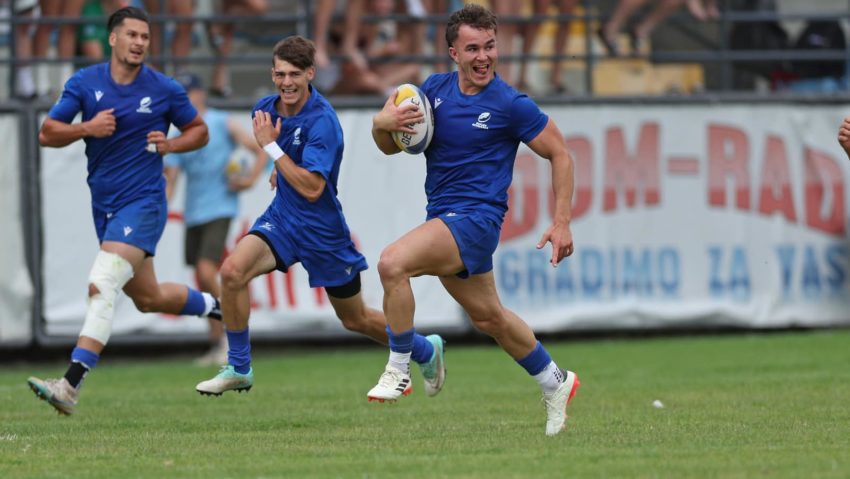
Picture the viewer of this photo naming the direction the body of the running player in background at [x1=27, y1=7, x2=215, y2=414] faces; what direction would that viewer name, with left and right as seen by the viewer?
facing the viewer and to the left of the viewer

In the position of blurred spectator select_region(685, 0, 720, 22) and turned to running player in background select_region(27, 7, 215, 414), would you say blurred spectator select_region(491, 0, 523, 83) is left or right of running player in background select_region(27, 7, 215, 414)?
right

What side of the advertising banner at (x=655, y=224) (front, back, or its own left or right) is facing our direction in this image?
front

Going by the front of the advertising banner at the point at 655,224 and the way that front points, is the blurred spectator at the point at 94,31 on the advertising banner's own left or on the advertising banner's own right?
on the advertising banner's own right

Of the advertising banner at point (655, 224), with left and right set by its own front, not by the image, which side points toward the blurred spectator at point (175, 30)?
right

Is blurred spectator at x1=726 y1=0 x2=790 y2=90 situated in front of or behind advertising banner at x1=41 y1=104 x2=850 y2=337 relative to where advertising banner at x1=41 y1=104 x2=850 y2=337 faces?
behind

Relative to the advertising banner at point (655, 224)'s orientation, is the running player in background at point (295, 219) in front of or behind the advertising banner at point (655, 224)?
in front
